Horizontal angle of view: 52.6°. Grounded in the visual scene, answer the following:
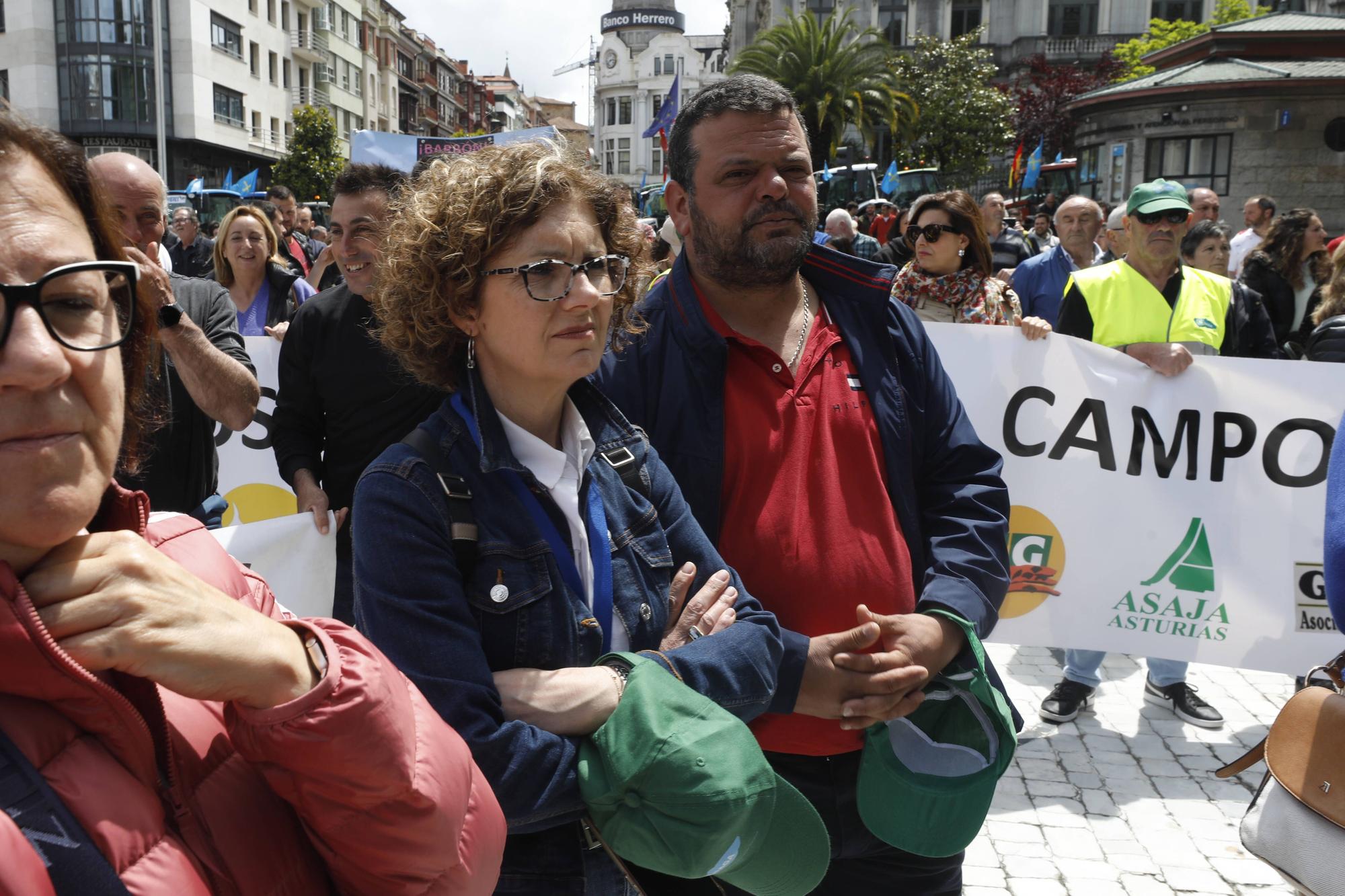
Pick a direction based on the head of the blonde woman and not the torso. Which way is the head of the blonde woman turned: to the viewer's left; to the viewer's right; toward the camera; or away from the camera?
toward the camera

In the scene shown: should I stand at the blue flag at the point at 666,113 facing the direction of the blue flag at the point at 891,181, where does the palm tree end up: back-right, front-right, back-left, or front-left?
front-left

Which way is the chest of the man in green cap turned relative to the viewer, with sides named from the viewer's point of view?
facing the viewer

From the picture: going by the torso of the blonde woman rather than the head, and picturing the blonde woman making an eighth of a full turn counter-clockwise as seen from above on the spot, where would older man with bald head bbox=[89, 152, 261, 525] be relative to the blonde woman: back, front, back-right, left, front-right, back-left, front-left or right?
front-right

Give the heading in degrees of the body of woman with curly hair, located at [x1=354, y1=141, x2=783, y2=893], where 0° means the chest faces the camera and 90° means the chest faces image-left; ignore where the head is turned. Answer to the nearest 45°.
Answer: approximately 315°

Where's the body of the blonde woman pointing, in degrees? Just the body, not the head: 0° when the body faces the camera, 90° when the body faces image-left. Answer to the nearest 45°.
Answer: approximately 0°

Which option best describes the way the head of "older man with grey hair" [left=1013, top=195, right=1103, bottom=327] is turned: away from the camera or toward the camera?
toward the camera

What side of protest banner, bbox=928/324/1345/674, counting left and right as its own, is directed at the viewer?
front

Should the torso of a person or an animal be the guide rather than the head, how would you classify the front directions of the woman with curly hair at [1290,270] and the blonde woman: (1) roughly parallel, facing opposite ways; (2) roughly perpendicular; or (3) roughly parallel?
roughly parallel

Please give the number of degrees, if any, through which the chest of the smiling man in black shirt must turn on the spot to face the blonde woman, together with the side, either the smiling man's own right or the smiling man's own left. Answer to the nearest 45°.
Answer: approximately 135° to the smiling man's own right

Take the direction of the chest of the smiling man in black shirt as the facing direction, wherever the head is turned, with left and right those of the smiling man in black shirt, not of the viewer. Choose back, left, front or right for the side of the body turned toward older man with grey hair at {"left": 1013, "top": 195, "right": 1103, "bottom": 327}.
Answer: left

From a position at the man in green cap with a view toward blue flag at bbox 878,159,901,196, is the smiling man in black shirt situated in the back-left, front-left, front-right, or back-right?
back-left

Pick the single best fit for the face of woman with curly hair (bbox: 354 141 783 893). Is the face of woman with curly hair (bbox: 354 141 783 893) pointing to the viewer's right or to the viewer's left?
to the viewer's right

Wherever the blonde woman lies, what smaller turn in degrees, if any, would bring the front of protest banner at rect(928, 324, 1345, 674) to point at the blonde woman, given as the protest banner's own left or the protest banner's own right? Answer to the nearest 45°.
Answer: approximately 90° to the protest banner's own right

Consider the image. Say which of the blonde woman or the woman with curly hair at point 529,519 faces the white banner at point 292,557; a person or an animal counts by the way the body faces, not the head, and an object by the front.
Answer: the blonde woman
